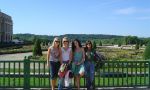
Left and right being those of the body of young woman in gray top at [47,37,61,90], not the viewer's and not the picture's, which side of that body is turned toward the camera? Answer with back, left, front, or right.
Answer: front
